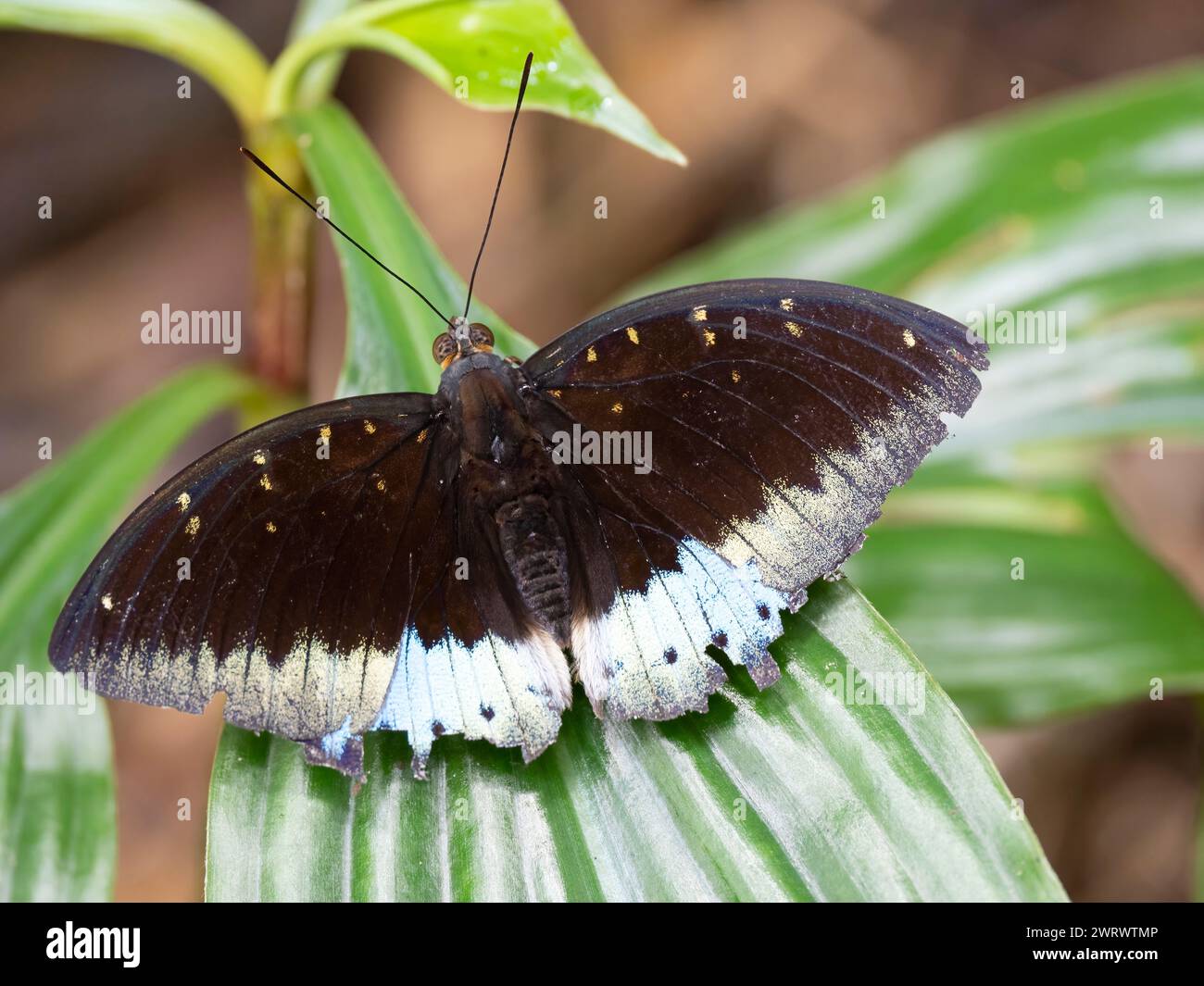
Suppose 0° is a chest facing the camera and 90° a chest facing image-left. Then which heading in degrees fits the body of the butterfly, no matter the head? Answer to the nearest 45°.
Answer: approximately 180°

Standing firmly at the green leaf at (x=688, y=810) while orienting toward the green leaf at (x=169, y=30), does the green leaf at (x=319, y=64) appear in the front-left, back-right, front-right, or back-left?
front-right

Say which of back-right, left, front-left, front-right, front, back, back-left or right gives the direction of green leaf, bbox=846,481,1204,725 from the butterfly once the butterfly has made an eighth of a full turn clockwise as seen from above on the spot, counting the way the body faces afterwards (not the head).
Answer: front
